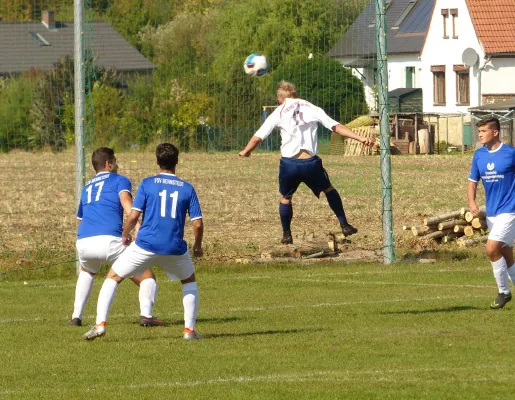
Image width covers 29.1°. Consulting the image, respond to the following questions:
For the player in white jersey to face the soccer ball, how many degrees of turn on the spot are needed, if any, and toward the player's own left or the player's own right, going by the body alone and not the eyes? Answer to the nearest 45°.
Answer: approximately 90° to the player's own left
